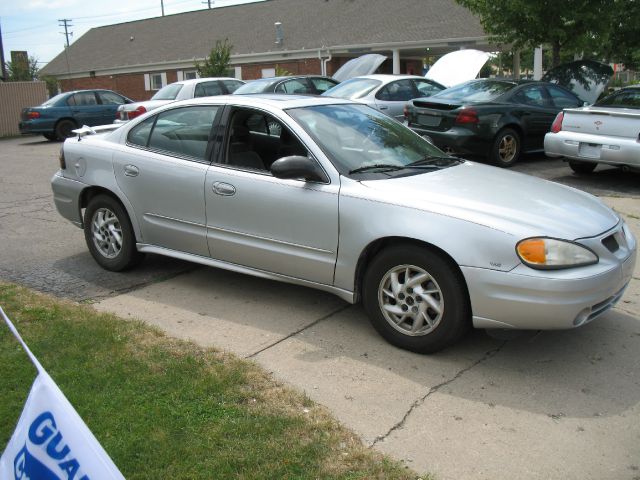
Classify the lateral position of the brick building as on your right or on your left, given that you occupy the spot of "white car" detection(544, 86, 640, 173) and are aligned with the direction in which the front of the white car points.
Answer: on your left

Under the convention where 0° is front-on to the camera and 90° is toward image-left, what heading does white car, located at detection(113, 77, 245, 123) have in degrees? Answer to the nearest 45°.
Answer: approximately 225°

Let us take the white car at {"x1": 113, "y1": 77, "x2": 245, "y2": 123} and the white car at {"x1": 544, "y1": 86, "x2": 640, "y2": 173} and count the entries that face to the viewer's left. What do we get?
0

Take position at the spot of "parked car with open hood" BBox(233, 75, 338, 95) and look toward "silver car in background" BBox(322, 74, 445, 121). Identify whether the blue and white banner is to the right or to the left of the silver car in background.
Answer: right

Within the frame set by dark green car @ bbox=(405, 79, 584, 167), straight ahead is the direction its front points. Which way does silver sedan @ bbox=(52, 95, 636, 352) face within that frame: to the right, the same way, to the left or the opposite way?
to the right

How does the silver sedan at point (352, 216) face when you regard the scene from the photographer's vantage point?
facing the viewer and to the right of the viewer

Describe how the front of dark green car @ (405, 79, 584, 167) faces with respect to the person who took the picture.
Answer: facing away from the viewer and to the right of the viewer
